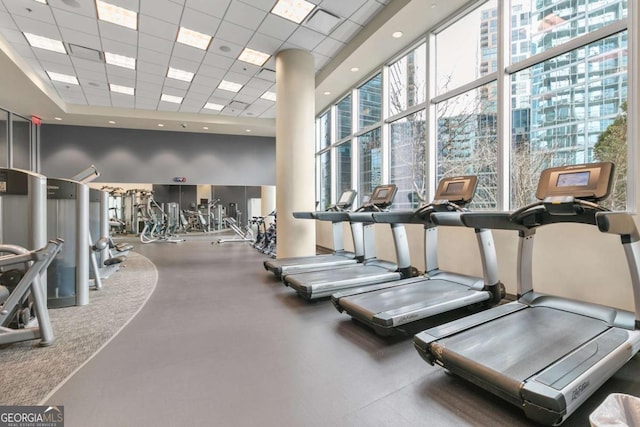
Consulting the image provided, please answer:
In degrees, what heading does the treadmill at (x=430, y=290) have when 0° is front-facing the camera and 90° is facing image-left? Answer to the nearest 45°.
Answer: approximately 225°

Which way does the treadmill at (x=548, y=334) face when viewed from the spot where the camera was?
facing away from the viewer and to the right of the viewer

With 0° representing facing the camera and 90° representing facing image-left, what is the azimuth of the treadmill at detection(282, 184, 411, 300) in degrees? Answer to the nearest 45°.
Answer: approximately 225°

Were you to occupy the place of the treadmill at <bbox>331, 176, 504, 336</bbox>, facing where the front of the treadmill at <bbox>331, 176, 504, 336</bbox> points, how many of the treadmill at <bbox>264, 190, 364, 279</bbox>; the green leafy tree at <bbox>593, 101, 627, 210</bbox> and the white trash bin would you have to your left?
1

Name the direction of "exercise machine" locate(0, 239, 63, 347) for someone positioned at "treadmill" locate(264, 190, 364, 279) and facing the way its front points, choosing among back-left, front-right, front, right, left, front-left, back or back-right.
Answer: back

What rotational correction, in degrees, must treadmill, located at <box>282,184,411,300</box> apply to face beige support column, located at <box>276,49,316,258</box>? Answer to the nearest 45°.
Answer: approximately 90° to its left

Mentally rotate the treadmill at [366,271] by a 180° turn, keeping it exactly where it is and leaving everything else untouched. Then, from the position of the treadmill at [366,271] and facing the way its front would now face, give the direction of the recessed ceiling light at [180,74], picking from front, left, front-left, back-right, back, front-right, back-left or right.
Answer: right

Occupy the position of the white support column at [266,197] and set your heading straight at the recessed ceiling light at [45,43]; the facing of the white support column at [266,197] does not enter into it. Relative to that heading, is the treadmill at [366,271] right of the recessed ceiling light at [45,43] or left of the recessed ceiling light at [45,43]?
left

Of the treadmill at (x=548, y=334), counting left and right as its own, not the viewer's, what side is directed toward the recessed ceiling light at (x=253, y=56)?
left

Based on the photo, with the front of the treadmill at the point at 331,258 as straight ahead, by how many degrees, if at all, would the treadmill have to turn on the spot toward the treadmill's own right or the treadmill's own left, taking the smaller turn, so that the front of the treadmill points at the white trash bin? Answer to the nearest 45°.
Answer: approximately 135° to the treadmill's own right

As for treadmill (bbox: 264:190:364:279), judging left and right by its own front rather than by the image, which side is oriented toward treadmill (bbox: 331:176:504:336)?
right

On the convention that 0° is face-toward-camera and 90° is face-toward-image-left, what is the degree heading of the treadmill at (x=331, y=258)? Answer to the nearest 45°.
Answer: approximately 225°

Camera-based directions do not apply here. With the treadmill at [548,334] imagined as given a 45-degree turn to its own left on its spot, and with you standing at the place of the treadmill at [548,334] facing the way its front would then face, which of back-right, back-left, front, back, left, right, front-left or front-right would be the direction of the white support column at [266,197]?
front-left
